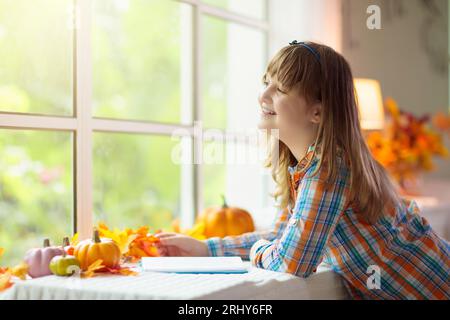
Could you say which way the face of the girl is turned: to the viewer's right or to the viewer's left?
to the viewer's left

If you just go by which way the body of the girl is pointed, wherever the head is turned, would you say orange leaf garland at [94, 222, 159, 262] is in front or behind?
in front

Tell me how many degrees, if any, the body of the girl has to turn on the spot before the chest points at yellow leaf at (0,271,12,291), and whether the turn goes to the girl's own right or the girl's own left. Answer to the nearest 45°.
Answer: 0° — they already face it

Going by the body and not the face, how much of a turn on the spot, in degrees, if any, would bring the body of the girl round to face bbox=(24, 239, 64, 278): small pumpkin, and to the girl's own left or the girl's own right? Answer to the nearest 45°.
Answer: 0° — they already face it

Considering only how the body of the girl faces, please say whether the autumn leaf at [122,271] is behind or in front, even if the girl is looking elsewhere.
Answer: in front

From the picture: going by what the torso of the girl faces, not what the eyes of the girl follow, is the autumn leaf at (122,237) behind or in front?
in front

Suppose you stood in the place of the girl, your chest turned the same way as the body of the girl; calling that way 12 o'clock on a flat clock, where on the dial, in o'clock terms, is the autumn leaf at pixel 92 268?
The autumn leaf is roughly at 11 o'clock from the girl.

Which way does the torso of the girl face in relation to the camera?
to the viewer's left
